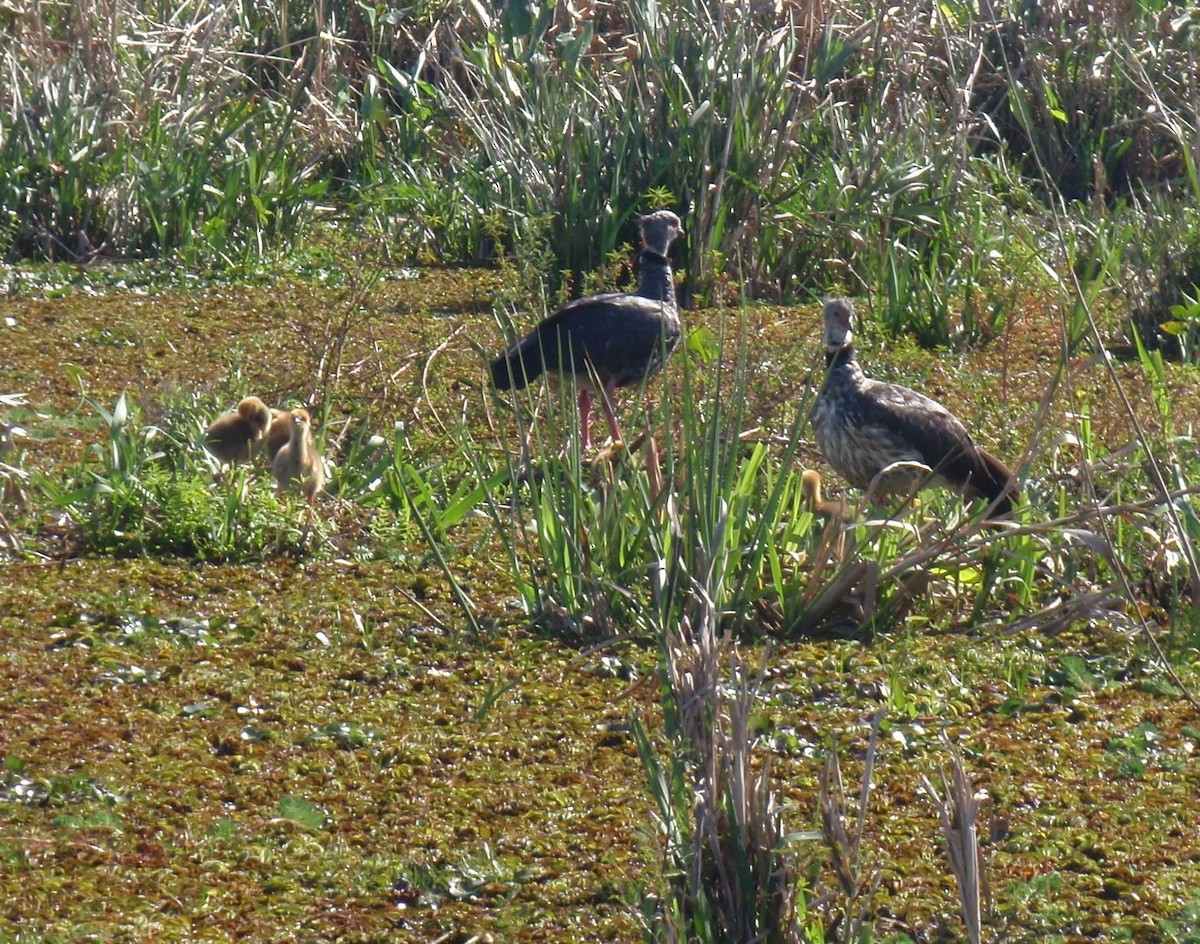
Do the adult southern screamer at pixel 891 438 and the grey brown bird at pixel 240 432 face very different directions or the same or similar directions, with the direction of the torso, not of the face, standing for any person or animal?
very different directions

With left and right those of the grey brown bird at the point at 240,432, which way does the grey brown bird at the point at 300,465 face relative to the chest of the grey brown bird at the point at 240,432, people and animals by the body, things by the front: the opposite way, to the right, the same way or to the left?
to the right

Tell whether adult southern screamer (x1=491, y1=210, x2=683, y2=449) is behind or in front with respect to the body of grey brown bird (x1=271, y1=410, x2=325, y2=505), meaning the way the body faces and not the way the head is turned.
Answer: behind

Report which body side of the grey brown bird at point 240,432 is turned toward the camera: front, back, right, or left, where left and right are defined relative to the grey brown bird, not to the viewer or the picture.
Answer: right

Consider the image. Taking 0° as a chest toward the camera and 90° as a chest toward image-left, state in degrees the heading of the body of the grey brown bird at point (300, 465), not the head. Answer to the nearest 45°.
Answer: approximately 0°

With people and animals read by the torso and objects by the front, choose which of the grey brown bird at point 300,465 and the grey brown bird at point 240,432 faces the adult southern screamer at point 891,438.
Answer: the grey brown bird at point 240,432

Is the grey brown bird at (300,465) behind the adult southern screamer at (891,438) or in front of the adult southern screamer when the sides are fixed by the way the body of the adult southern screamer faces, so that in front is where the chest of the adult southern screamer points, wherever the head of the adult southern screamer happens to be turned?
in front

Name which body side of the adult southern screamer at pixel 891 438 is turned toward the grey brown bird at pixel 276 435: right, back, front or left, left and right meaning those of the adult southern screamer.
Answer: front

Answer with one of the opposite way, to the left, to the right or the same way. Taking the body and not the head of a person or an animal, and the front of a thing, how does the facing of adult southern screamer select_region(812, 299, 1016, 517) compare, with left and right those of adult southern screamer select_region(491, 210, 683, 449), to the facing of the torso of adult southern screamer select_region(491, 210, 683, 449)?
the opposite way

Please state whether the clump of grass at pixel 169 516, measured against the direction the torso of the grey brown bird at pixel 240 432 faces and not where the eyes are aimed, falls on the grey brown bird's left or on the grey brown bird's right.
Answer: on the grey brown bird's right

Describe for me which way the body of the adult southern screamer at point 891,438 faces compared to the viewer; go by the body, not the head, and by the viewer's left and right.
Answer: facing to the left of the viewer

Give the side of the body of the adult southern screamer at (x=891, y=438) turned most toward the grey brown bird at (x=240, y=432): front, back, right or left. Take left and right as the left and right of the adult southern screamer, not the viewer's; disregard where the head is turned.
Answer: front

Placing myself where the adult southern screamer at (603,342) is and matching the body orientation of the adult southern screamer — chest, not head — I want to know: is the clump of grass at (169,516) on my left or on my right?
on my right

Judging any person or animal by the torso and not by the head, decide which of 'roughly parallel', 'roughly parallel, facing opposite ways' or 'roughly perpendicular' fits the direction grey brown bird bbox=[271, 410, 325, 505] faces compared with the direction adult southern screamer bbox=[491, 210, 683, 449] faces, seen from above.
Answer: roughly perpendicular

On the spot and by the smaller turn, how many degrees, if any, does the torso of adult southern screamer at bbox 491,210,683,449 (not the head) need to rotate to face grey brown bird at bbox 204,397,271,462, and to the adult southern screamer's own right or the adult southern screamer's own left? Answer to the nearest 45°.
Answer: approximately 135° to the adult southern screamer's own right

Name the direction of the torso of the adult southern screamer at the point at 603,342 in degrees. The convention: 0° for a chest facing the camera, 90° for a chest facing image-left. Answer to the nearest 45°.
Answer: approximately 270°
